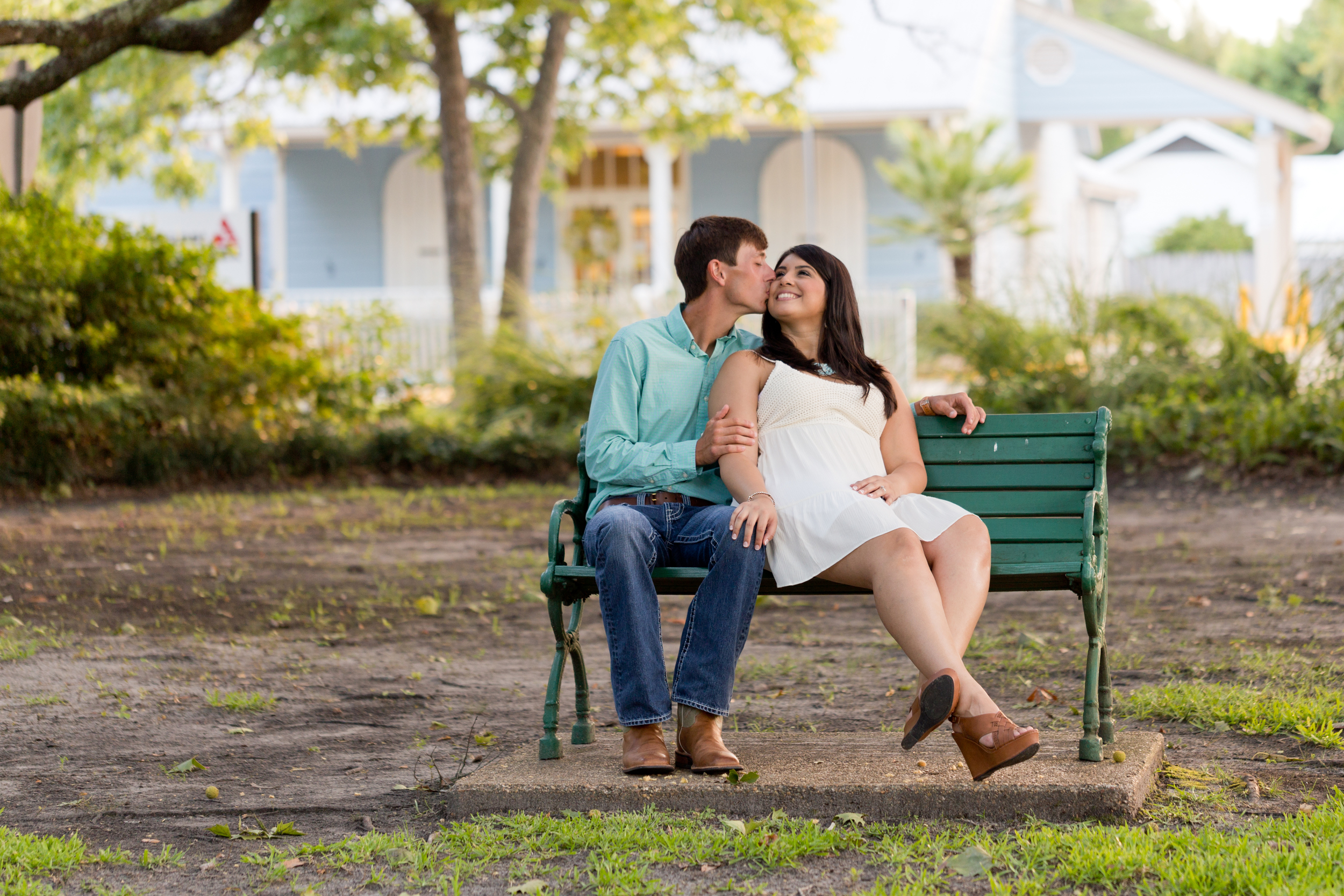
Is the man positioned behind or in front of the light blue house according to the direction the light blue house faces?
in front

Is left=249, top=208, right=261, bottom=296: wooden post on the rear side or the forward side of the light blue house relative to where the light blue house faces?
on the forward side

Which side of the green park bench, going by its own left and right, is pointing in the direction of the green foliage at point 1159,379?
back

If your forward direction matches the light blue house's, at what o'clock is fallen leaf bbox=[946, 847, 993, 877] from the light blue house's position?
The fallen leaf is roughly at 12 o'clock from the light blue house.

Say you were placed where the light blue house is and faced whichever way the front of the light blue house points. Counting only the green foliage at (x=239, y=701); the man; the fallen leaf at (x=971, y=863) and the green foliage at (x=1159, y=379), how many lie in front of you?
4

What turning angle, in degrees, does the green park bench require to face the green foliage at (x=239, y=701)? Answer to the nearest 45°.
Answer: approximately 90° to its right

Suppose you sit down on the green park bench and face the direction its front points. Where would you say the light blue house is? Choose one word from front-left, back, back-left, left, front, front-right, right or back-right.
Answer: back

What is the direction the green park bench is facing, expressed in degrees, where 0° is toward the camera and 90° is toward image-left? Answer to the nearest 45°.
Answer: approximately 0°

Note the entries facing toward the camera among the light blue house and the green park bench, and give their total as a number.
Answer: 2

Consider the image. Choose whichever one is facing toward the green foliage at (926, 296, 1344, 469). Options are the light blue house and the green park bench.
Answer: the light blue house
